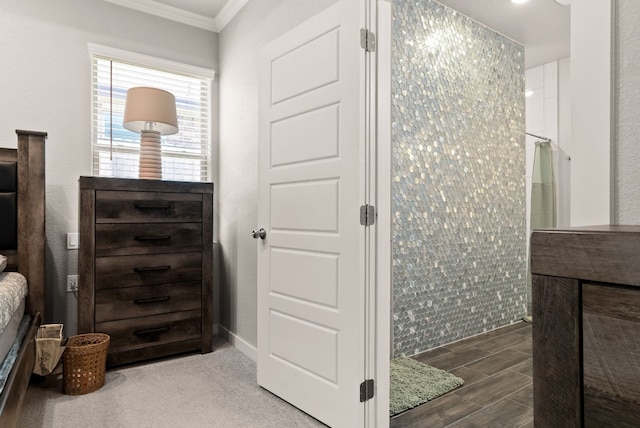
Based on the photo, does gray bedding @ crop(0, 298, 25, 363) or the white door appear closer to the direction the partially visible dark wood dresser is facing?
the gray bedding

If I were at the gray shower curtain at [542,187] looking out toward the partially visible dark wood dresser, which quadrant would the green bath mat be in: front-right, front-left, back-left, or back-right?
front-right

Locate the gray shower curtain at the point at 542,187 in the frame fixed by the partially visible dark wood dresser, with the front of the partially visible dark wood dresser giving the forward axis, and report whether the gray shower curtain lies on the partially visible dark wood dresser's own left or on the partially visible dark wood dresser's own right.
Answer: on the partially visible dark wood dresser's own right

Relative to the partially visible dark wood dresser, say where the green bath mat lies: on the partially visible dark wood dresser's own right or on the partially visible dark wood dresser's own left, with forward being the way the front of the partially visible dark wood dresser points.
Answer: on the partially visible dark wood dresser's own right

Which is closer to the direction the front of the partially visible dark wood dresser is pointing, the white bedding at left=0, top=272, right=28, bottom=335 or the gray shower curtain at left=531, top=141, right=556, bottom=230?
the white bedding

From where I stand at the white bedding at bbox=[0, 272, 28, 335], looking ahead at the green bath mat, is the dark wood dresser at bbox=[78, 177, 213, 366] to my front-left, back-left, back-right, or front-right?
front-left

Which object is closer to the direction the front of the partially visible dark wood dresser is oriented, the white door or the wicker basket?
the wicker basket

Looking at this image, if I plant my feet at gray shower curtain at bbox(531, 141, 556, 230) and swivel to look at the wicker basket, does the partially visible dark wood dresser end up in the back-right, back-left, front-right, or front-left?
front-left

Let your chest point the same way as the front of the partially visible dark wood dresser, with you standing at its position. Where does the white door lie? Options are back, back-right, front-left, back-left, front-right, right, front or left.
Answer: right

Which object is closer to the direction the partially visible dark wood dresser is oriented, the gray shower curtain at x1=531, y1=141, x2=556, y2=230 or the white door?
the white door

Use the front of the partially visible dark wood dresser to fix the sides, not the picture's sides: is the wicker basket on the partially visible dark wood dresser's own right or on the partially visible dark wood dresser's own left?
on the partially visible dark wood dresser's own right

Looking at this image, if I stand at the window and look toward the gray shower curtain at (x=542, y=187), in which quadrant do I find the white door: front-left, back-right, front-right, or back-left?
front-right
